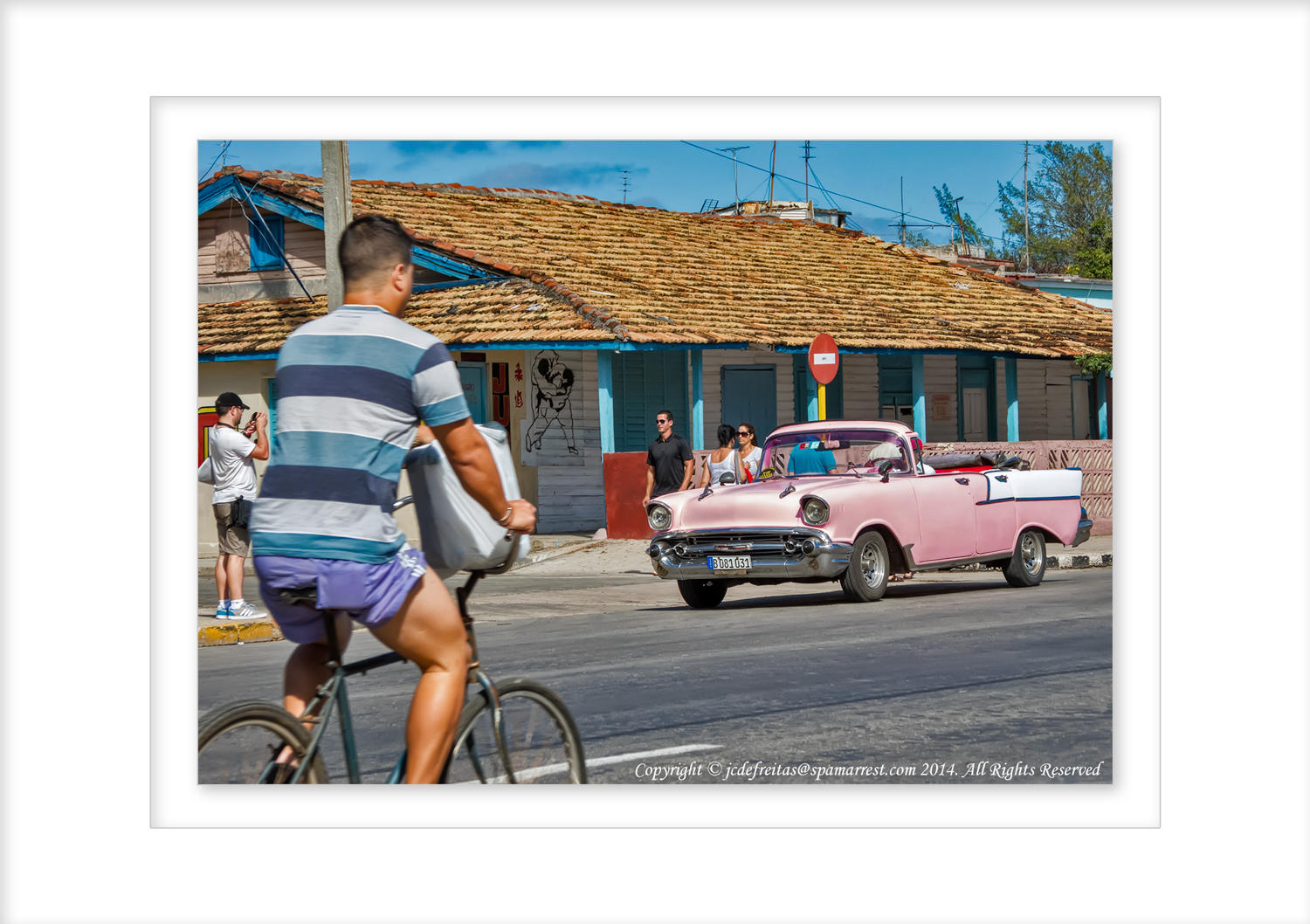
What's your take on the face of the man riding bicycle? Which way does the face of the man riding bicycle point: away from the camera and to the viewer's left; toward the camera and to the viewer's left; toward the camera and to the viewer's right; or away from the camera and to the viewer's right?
away from the camera and to the viewer's right

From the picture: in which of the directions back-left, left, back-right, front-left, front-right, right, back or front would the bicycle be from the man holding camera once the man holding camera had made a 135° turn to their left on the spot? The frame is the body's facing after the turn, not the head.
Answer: back-left

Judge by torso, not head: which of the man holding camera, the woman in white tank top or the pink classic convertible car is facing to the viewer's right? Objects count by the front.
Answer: the man holding camera

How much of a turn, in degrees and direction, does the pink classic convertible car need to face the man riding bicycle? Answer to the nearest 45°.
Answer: approximately 45° to its left

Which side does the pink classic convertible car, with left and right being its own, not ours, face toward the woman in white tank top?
right

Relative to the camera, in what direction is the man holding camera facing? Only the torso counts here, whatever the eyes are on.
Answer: to the viewer's right

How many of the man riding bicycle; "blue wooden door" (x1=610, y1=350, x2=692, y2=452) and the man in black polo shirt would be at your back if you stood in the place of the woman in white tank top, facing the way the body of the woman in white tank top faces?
1

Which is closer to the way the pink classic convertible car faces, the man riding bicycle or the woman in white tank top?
the man riding bicycle
